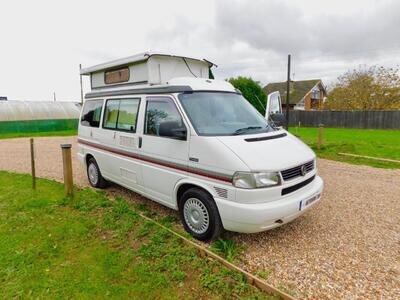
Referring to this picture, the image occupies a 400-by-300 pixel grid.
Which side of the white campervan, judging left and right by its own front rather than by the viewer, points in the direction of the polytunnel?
back

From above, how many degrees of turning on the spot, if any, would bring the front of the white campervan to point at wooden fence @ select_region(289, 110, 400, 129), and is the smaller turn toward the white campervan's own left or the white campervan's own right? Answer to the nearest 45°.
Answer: approximately 90° to the white campervan's own left

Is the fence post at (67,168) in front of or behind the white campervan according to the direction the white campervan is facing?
behind

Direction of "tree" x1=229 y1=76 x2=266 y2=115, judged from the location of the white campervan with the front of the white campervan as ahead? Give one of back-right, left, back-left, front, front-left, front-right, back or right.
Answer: back-left

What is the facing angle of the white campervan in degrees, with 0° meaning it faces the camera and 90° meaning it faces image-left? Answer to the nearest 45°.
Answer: approximately 315°

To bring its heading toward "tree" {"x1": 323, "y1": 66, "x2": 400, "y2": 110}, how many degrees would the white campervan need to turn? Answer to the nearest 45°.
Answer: approximately 90° to its left
